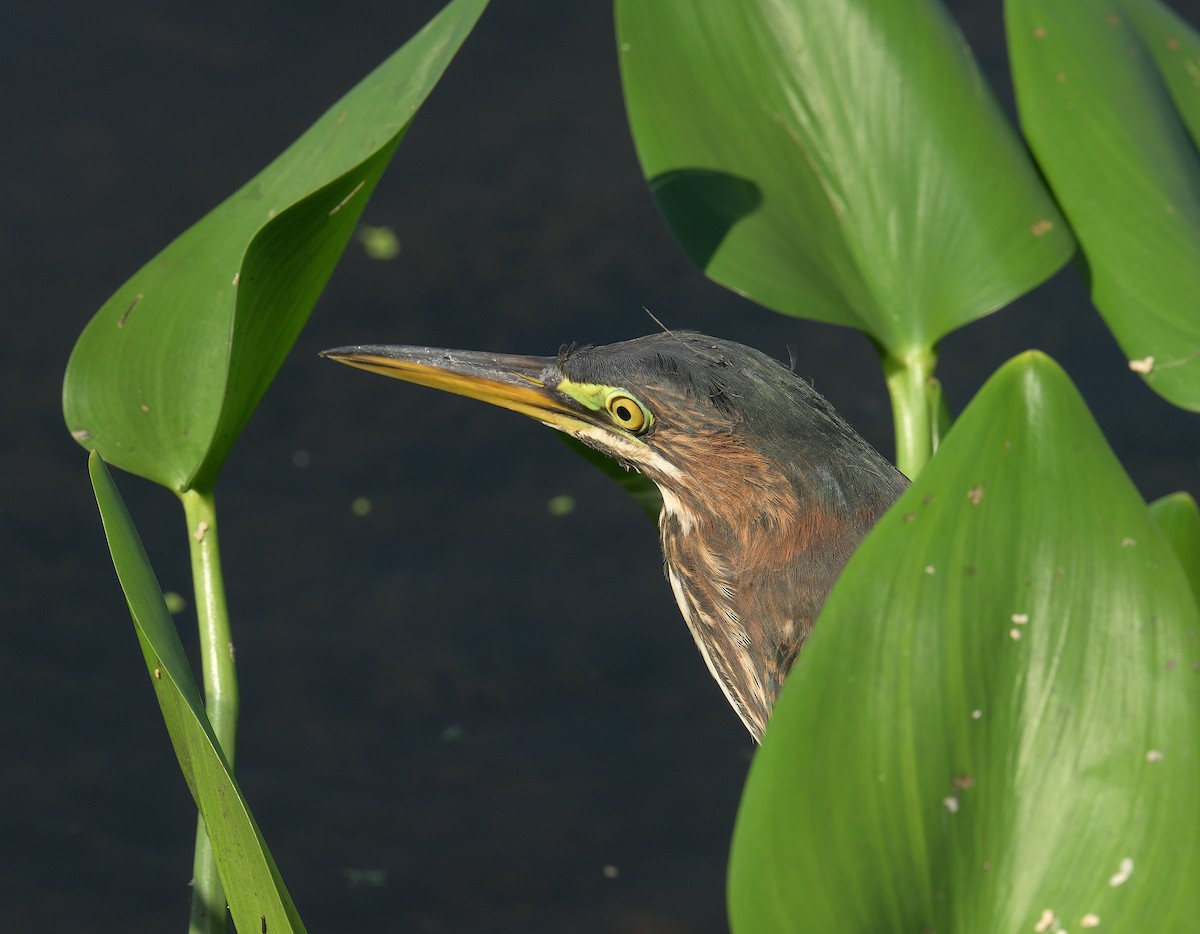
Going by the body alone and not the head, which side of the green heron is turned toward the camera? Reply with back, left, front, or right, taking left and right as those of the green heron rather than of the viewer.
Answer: left

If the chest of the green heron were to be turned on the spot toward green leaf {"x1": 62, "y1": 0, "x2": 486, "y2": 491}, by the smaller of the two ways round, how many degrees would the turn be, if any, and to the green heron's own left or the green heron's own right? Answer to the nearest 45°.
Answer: approximately 45° to the green heron's own left

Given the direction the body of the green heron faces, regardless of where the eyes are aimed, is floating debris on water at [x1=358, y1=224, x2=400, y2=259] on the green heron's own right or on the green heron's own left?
on the green heron's own right
